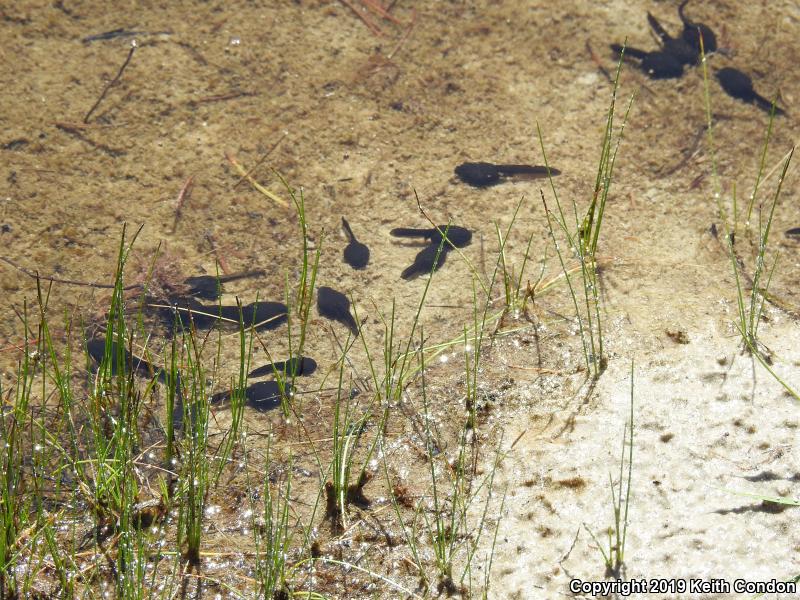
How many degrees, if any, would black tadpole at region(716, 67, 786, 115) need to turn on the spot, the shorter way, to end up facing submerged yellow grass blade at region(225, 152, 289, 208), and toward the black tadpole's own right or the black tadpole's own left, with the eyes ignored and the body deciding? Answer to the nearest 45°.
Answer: approximately 90° to the black tadpole's own left

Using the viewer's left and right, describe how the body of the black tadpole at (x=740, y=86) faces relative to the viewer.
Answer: facing away from the viewer and to the left of the viewer

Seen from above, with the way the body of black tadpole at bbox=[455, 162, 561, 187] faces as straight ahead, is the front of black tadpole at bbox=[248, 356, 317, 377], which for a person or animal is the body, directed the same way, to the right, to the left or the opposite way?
the opposite way

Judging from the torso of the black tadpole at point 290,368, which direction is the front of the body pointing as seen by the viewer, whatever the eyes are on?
to the viewer's right

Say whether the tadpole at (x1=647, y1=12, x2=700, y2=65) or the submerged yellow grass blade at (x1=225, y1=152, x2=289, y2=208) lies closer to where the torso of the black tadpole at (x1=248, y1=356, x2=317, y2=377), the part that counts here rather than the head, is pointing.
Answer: the tadpole

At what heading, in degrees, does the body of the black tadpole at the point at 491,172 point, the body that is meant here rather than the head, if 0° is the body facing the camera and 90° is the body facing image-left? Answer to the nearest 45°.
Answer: approximately 90°

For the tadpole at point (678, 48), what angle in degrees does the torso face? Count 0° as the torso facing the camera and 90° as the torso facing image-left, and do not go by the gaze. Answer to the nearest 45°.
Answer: approximately 315°

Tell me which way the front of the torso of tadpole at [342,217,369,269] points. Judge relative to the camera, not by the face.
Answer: toward the camera

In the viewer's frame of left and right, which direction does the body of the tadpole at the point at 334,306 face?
facing away from the viewer and to the left of the viewer
